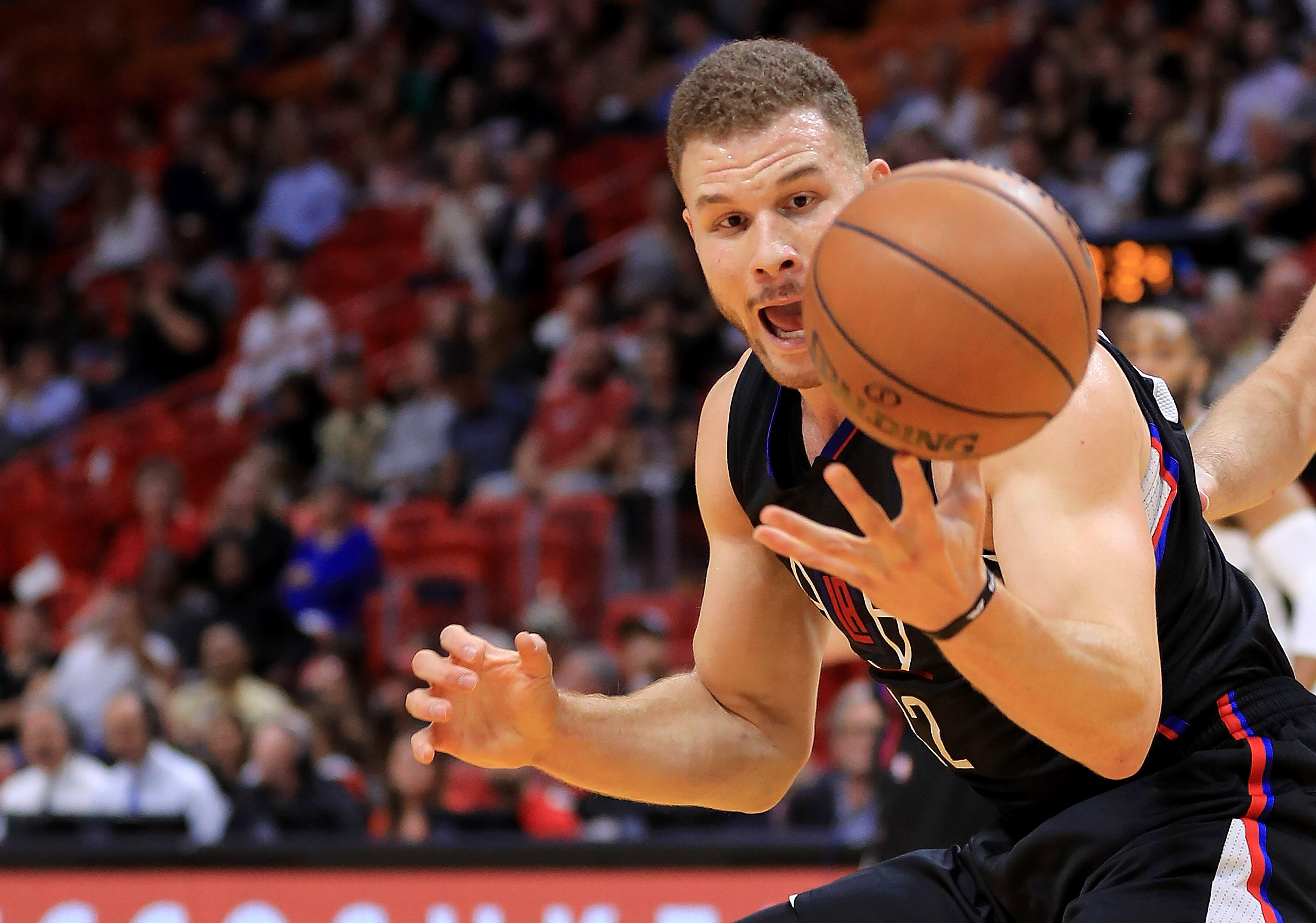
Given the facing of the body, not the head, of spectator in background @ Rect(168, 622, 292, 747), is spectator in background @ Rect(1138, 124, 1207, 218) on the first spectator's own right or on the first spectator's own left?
on the first spectator's own left

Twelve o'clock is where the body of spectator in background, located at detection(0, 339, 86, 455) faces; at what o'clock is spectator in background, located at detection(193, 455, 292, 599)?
spectator in background, located at detection(193, 455, 292, 599) is roughly at 10 o'clock from spectator in background, located at detection(0, 339, 86, 455).

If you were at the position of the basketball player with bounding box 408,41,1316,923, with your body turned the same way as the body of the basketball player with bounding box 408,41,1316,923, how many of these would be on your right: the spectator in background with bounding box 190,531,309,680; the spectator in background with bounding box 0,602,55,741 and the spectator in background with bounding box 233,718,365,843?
3

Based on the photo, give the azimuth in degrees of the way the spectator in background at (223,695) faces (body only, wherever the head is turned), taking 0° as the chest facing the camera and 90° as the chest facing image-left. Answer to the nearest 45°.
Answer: approximately 0°

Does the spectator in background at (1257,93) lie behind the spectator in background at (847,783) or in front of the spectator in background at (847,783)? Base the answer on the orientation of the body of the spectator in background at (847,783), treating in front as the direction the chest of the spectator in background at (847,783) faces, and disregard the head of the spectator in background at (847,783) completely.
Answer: behind

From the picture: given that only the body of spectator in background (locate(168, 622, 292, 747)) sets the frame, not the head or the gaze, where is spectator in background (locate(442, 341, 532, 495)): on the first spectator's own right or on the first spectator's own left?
on the first spectator's own left

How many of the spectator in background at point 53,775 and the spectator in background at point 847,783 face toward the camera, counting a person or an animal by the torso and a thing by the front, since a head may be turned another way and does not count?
2

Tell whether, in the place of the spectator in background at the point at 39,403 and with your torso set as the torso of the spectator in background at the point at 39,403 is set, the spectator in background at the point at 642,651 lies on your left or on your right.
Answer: on your left

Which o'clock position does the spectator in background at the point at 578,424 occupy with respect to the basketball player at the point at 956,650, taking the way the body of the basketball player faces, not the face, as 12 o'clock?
The spectator in background is roughly at 4 o'clock from the basketball player.

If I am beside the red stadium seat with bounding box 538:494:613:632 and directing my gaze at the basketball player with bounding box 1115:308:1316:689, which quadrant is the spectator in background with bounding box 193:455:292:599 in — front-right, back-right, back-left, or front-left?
back-right

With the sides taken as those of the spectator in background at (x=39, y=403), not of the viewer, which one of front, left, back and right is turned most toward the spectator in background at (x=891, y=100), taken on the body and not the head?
left
